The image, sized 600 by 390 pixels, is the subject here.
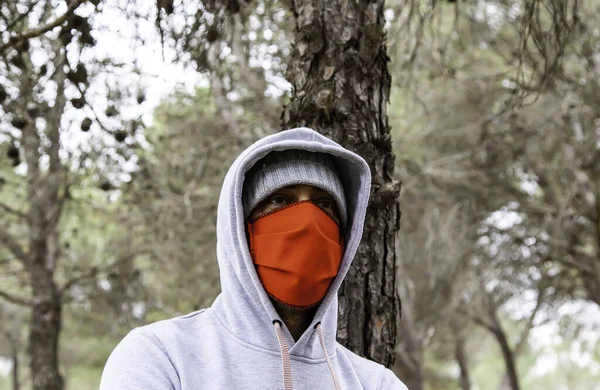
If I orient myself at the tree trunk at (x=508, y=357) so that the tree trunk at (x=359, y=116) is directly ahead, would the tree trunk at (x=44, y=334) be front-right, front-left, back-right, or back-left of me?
front-right

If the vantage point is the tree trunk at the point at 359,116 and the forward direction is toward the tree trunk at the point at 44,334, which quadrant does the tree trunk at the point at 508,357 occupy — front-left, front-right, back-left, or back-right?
front-right

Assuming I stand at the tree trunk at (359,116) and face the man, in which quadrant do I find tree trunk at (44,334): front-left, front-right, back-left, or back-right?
back-right

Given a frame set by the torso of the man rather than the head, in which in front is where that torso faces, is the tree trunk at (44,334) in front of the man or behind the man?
behind

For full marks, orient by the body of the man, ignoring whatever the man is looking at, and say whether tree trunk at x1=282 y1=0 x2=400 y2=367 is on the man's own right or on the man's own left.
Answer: on the man's own left

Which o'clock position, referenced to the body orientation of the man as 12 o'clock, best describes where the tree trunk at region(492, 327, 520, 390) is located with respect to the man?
The tree trunk is roughly at 8 o'clock from the man.
